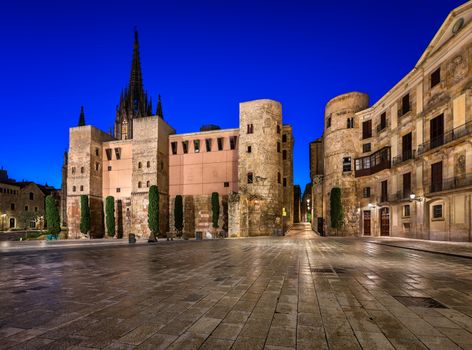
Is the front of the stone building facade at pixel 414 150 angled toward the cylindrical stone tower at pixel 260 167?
no

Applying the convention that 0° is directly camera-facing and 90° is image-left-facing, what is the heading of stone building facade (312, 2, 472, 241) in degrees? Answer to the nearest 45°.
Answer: approximately 45°

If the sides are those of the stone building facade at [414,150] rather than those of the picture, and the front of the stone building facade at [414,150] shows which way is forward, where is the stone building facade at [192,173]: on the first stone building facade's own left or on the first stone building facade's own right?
on the first stone building facade's own right
